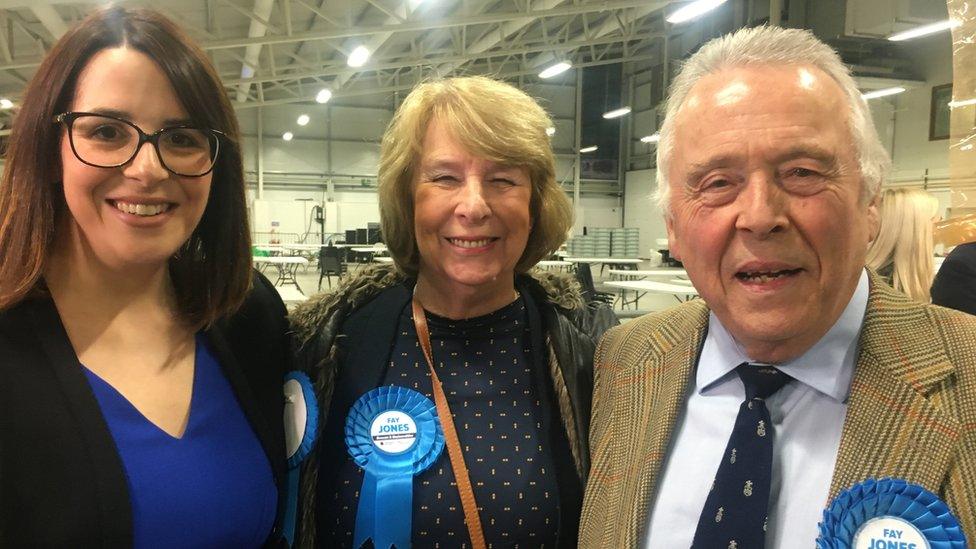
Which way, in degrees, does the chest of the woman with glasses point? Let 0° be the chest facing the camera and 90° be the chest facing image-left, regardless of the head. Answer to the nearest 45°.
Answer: approximately 315°

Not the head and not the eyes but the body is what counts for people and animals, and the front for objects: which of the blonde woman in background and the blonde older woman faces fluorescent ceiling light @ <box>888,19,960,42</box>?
the blonde woman in background

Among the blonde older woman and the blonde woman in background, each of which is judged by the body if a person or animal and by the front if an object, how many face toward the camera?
1

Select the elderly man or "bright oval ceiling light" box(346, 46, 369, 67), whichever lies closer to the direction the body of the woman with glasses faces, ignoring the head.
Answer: the elderly man

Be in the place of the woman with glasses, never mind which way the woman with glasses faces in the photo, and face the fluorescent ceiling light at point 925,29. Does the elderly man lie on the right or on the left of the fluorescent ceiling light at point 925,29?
right

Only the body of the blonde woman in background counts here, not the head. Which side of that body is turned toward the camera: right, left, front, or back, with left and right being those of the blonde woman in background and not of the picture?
back

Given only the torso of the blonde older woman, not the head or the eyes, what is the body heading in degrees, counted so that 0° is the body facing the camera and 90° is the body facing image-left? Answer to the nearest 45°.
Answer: approximately 0°
